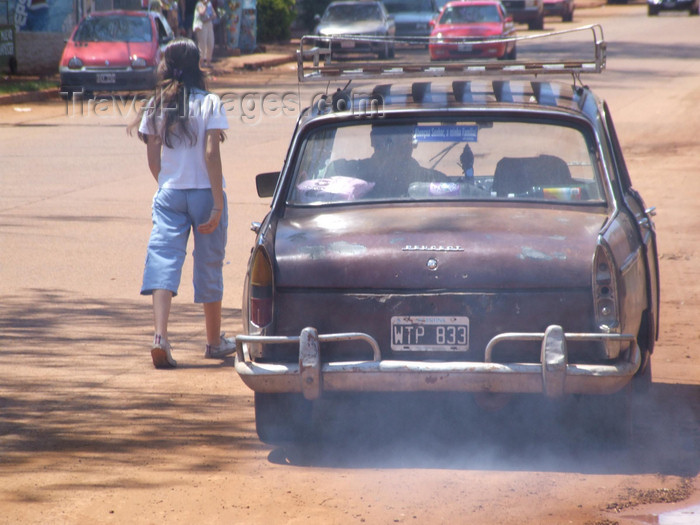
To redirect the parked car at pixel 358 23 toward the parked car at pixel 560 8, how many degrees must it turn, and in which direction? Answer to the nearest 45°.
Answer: approximately 135° to its left

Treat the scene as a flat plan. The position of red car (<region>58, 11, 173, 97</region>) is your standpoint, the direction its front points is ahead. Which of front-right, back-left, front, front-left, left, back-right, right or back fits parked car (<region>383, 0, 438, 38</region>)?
back-left

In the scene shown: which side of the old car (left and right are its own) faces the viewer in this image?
back

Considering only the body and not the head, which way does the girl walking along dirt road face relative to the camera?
away from the camera

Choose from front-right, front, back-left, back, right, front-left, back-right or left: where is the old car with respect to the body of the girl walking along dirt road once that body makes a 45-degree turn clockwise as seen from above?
right

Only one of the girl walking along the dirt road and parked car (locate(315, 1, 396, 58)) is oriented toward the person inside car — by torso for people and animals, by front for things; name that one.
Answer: the parked car

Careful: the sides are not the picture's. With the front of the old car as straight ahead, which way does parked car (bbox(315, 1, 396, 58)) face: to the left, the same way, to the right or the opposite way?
the opposite way

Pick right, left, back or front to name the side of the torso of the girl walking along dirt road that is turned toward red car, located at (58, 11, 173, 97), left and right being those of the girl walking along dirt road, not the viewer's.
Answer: front

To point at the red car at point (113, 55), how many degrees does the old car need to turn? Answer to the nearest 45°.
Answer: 0° — it already faces it

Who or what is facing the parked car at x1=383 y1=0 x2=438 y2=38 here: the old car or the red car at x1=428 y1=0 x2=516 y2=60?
the old car

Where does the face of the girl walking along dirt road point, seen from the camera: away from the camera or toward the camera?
away from the camera

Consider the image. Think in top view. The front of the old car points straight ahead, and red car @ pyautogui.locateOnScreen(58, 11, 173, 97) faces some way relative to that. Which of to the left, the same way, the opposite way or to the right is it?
the opposite way

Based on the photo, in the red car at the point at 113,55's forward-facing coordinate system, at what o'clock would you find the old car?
The old car is roughly at 12 o'clock from the red car.

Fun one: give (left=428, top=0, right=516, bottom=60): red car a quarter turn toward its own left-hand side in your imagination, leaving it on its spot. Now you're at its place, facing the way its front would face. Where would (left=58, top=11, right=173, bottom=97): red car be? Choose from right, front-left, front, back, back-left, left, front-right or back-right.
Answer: back-right

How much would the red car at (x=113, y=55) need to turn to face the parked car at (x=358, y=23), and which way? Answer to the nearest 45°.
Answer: approximately 135° to its left
